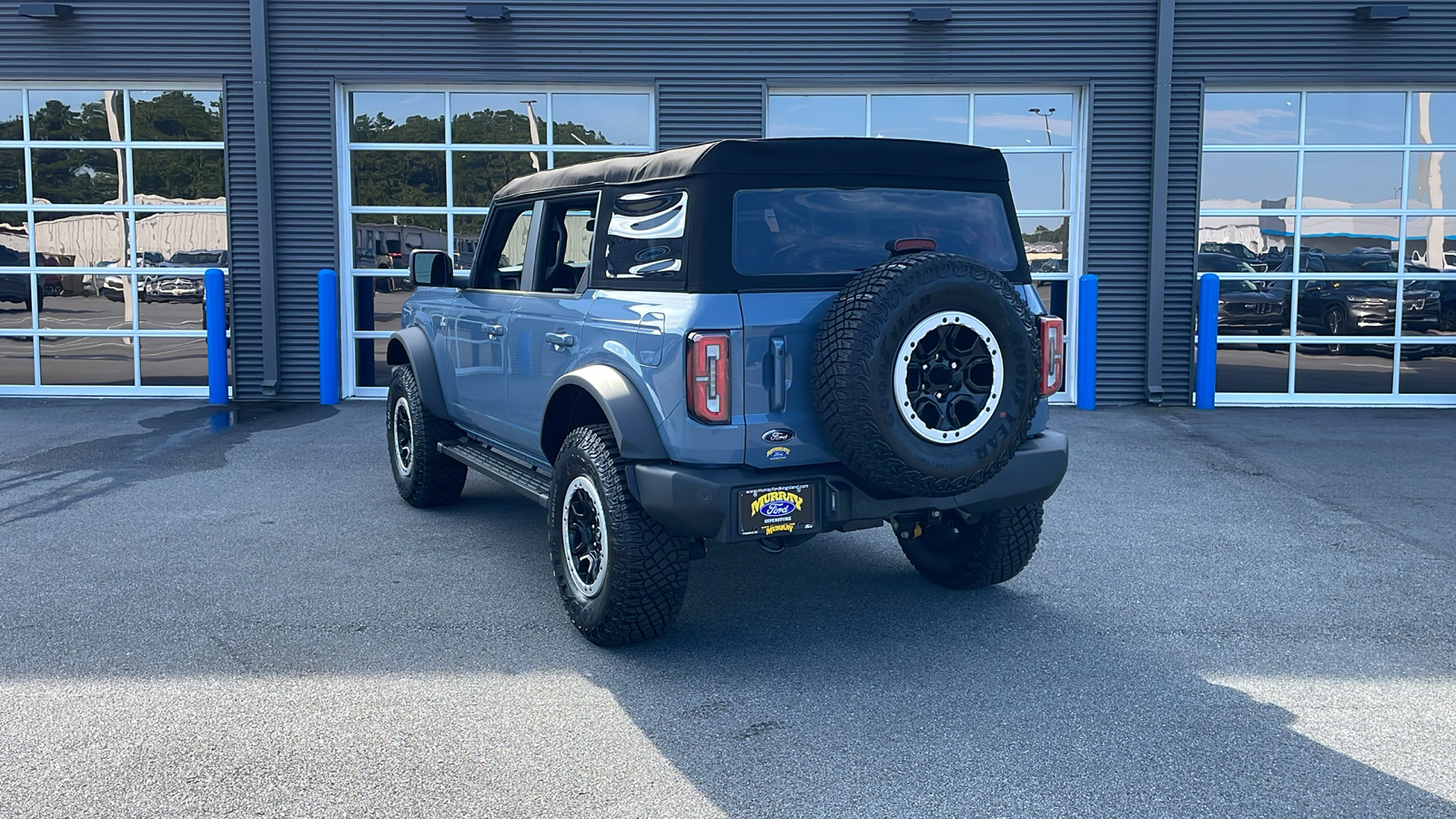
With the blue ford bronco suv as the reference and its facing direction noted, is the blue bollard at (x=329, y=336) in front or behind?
in front

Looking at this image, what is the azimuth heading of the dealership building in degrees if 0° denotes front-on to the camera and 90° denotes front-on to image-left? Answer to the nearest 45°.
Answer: approximately 0°

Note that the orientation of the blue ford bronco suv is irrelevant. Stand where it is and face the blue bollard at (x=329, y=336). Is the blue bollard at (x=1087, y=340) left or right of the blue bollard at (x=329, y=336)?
right

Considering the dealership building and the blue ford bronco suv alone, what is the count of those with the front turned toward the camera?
1

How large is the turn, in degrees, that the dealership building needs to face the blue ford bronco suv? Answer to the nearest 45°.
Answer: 0° — it already faces it

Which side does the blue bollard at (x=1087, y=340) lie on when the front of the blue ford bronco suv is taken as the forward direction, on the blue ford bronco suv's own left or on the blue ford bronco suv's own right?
on the blue ford bronco suv's own right

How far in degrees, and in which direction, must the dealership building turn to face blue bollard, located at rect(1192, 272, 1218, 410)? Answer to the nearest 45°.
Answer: approximately 90° to its left

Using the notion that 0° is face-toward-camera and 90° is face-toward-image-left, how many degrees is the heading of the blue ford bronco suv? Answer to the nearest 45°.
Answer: approximately 135°
